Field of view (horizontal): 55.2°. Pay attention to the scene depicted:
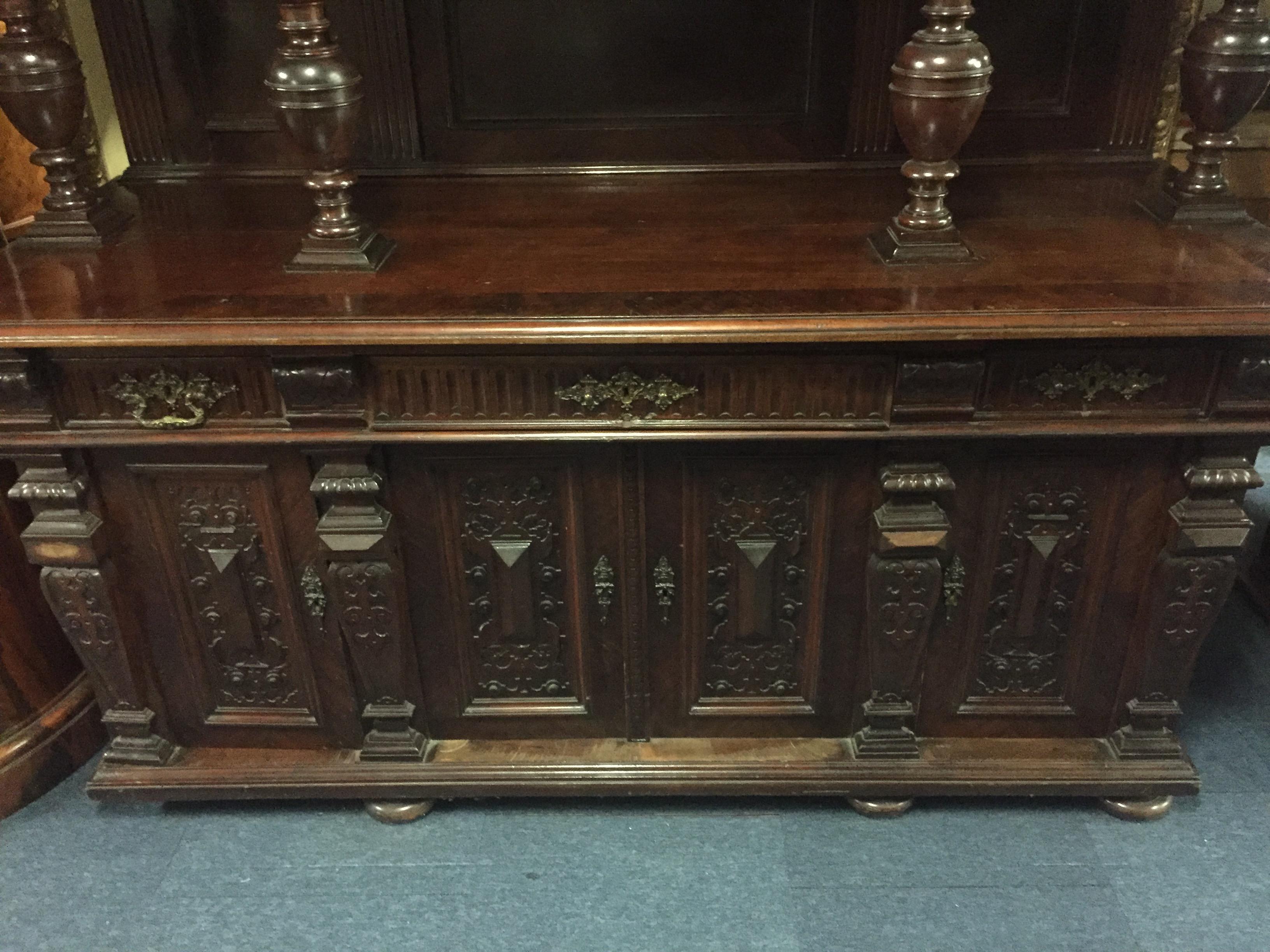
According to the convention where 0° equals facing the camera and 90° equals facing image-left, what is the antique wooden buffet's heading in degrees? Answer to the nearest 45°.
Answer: approximately 0°
